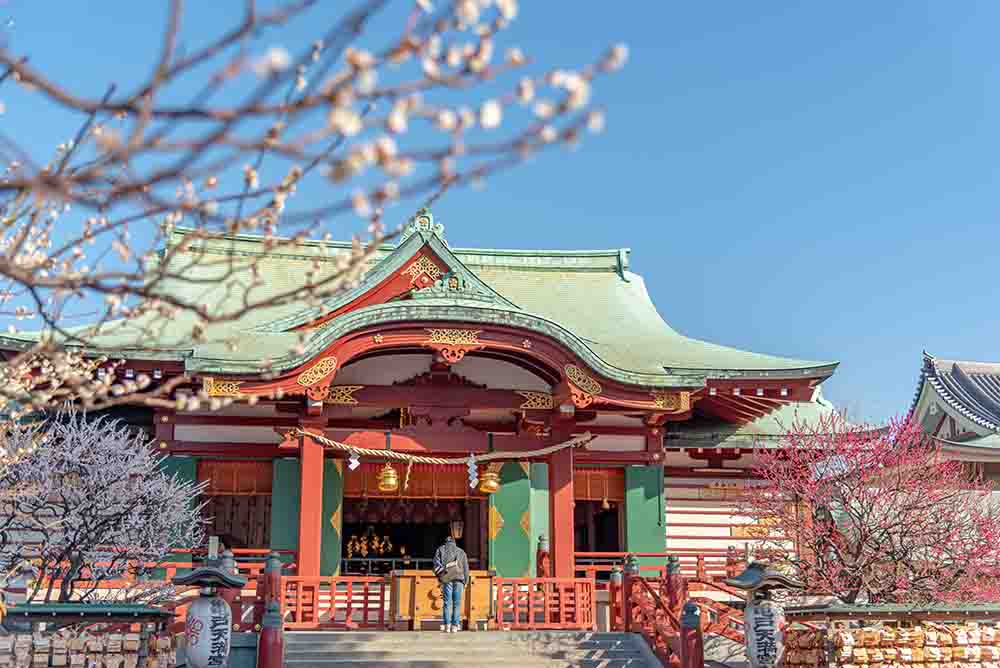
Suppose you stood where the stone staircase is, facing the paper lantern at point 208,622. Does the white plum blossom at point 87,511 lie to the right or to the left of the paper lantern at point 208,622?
right

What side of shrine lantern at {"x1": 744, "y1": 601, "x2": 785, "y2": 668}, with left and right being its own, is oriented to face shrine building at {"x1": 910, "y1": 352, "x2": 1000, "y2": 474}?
back

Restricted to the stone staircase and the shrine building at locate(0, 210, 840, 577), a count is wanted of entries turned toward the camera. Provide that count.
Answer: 2

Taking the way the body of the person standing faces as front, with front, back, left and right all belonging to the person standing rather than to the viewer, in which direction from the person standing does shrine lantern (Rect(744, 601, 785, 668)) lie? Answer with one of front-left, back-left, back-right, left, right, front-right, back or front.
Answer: back-right

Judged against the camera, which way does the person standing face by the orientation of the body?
away from the camera

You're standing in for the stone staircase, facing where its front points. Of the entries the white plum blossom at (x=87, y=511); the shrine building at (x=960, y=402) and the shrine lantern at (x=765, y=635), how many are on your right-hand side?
1

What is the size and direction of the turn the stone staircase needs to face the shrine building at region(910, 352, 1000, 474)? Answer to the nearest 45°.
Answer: approximately 135° to its left

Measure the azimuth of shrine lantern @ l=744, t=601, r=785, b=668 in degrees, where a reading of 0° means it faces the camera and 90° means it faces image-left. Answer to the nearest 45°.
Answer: approximately 0°

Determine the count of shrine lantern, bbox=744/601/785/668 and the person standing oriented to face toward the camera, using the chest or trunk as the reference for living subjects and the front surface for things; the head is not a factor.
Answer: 1

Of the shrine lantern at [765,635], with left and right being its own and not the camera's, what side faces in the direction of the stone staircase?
right
